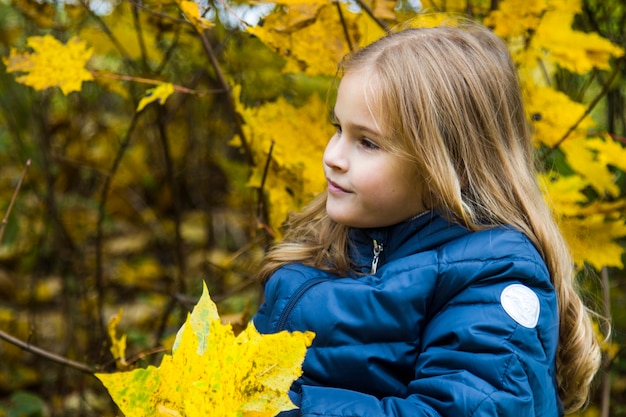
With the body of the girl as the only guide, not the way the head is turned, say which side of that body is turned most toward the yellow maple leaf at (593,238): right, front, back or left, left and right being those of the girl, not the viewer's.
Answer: back

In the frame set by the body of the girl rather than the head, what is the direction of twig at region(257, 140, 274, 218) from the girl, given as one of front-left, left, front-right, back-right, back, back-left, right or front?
right

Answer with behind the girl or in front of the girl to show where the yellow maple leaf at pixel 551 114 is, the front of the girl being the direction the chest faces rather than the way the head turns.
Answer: behind

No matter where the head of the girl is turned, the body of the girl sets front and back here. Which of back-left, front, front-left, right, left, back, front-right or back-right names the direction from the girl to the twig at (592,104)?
back

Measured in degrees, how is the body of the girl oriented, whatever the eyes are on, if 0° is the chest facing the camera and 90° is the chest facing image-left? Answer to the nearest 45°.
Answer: approximately 45°

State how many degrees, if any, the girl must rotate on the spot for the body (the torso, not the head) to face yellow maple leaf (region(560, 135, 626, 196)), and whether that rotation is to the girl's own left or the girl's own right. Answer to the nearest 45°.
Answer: approximately 180°

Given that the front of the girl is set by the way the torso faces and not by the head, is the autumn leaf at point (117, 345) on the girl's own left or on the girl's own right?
on the girl's own right

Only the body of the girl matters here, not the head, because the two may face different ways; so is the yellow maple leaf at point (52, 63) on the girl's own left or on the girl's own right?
on the girl's own right

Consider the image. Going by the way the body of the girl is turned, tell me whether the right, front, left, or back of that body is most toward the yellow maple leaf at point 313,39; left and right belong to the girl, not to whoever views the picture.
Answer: right
